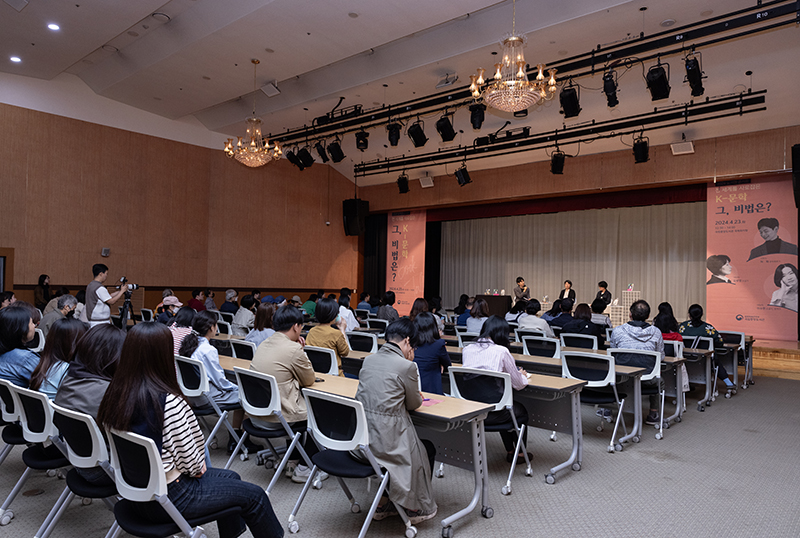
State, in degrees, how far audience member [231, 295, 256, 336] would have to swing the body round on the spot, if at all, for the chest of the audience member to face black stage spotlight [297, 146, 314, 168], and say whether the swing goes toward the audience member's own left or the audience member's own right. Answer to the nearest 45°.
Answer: approximately 45° to the audience member's own left

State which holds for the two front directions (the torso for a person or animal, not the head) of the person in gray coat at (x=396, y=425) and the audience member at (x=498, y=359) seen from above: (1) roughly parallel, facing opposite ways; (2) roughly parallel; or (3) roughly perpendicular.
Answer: roughly parallel

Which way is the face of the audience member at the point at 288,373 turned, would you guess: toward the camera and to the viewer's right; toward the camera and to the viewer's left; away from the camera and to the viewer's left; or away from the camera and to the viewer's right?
away from the camera and to the viewer's right

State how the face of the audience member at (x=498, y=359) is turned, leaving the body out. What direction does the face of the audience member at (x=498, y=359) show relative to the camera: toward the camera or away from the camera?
away from the camera

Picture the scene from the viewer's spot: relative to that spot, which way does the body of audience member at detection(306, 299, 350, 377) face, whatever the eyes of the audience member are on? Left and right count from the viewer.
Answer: facing away from the viewer and to the right of the viewer

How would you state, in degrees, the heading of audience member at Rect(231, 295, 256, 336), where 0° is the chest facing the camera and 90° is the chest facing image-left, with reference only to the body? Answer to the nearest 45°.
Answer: approximately 225°

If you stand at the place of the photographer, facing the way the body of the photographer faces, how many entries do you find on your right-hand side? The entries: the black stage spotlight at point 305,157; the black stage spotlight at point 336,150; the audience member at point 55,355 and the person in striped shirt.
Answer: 2

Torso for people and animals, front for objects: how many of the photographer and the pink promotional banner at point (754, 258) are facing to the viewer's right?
1

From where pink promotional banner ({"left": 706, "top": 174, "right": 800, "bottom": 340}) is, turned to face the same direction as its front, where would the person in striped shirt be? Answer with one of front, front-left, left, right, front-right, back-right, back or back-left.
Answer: front-left

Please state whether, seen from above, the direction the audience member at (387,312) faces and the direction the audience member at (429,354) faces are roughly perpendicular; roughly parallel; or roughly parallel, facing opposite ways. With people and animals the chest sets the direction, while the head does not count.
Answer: roughly parallel

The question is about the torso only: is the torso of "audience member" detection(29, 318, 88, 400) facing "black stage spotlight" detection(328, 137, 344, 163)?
yes

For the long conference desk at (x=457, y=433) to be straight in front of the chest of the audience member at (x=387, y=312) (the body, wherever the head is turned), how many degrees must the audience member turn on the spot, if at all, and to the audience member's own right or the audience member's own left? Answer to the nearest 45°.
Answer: approximately 135° to the audience member's own right

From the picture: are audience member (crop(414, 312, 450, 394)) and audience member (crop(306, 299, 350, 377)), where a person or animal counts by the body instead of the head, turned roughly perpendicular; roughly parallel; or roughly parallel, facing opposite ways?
roughly parallel

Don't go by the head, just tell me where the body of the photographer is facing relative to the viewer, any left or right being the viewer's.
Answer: facing to the right of the viewer

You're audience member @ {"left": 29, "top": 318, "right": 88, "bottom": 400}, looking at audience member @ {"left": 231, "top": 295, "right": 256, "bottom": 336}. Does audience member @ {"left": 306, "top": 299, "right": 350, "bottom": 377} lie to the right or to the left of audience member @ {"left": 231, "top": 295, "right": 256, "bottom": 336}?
right

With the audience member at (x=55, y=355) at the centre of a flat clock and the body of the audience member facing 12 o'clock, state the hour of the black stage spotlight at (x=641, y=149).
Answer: The black stage spotlight is roughly at 1 o'clock from the audience member.

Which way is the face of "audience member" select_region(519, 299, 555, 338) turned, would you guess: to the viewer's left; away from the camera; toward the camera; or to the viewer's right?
away from the camera
